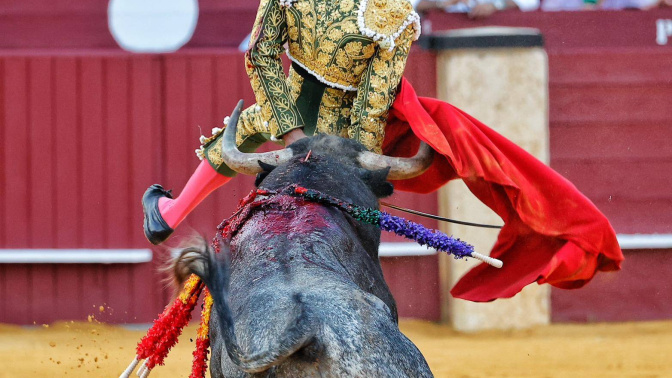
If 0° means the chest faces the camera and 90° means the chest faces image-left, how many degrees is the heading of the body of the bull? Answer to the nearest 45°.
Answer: approximately 180°
